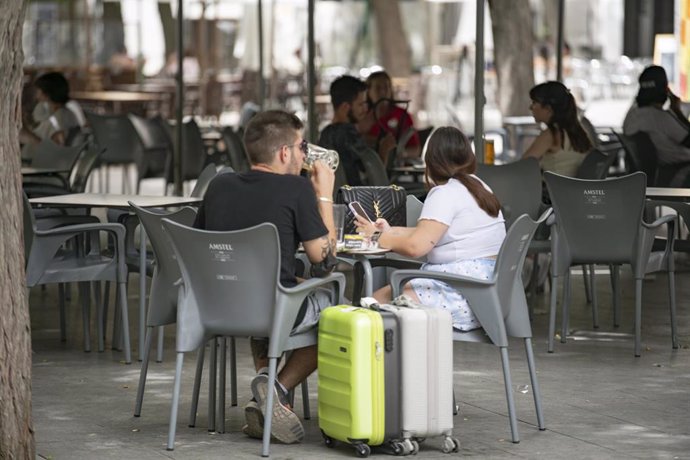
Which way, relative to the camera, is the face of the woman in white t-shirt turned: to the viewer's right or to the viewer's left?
to the viewer's left

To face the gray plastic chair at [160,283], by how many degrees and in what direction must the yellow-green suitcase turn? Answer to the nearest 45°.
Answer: approximately 90° to its right

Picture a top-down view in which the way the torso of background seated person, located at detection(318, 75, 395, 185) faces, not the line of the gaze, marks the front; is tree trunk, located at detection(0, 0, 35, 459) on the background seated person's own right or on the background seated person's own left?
on the background seated person's own right
